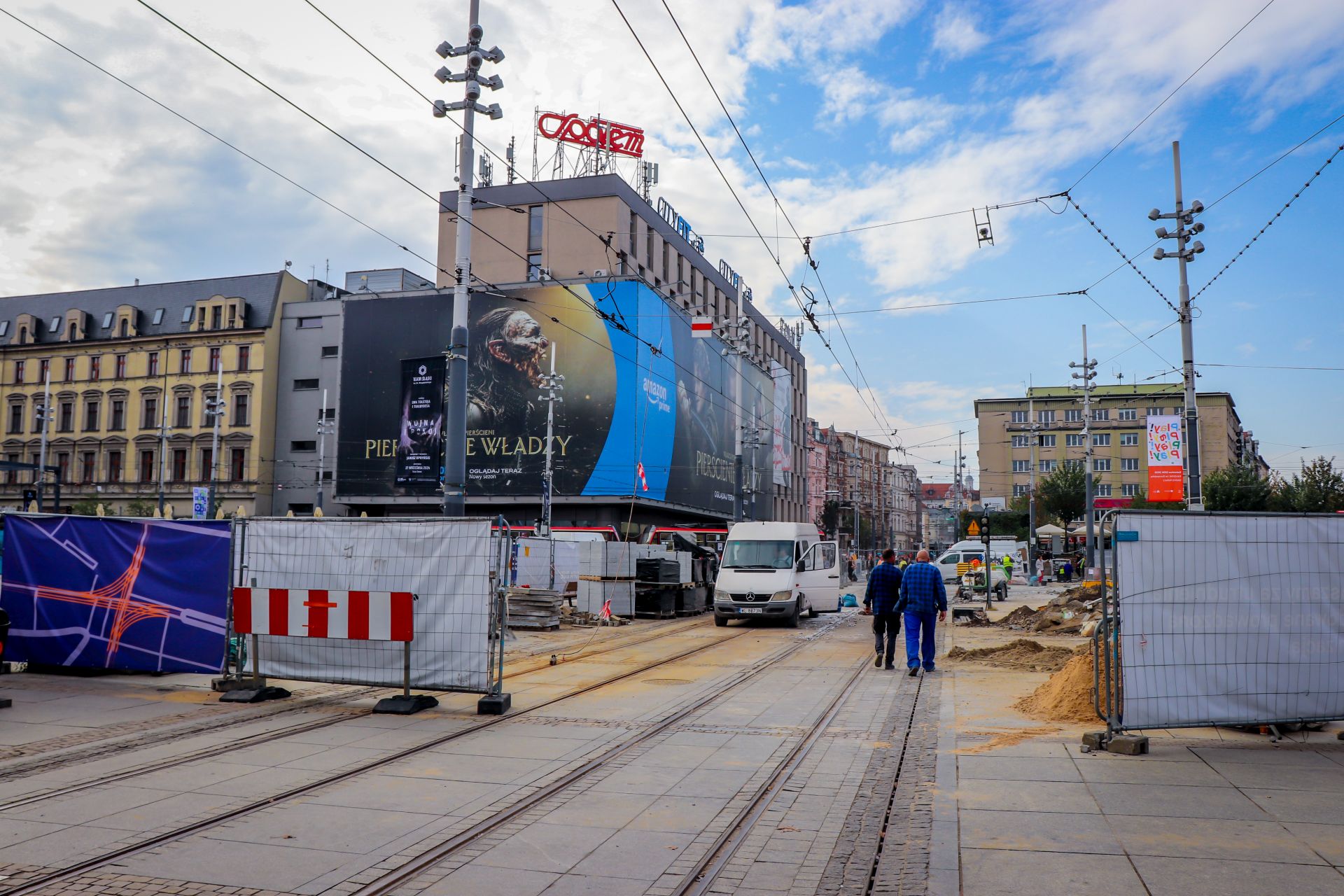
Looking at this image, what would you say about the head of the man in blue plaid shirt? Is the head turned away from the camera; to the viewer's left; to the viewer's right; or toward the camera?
away from the camera

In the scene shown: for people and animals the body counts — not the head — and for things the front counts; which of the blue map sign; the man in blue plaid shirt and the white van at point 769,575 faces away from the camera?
the man in blue plaid shirt

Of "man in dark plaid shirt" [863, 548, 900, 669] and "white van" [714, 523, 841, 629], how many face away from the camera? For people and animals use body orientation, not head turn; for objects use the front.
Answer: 1

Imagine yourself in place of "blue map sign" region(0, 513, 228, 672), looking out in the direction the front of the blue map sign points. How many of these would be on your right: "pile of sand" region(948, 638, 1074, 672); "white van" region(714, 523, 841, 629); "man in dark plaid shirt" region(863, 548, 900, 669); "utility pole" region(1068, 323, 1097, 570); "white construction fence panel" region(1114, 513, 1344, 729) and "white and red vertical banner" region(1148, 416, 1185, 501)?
0

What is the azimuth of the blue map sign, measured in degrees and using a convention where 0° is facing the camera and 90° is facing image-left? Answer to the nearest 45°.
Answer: approximately 0°

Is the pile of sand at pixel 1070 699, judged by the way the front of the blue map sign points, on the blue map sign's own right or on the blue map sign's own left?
on the blue map sign's own left

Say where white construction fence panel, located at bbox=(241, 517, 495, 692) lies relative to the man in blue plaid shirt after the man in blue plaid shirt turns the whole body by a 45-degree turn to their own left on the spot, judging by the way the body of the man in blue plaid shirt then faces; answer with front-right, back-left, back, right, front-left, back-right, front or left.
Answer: left

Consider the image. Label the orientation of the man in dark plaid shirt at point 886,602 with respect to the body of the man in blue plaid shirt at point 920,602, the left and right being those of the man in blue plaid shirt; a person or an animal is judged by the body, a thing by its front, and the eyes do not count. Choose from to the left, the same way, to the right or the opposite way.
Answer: the same way

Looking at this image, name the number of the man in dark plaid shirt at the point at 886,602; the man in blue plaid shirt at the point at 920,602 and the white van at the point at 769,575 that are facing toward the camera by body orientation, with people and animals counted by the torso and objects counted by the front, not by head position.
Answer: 1

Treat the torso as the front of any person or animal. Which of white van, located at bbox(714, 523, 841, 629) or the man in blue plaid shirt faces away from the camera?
the man in blue plaid shirt

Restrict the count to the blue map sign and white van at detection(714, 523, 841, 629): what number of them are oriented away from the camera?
0

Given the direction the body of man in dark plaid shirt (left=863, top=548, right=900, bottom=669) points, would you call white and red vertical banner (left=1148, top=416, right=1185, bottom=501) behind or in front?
in front

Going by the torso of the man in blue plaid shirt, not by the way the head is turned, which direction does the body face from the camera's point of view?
away from the camera

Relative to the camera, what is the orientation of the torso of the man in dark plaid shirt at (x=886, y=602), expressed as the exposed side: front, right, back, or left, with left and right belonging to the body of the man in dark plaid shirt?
back

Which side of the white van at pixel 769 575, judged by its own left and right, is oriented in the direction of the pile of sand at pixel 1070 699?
front

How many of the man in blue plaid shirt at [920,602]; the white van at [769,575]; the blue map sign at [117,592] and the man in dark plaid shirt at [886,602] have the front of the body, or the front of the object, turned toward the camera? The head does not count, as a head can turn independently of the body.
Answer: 2

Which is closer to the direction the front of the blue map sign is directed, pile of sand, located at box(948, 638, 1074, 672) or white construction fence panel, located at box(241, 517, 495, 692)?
the white construction fence panel

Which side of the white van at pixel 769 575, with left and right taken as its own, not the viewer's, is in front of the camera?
front

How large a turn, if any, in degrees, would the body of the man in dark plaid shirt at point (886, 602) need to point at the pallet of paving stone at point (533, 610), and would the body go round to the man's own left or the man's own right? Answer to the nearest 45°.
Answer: approximately 45° to the man's own left
